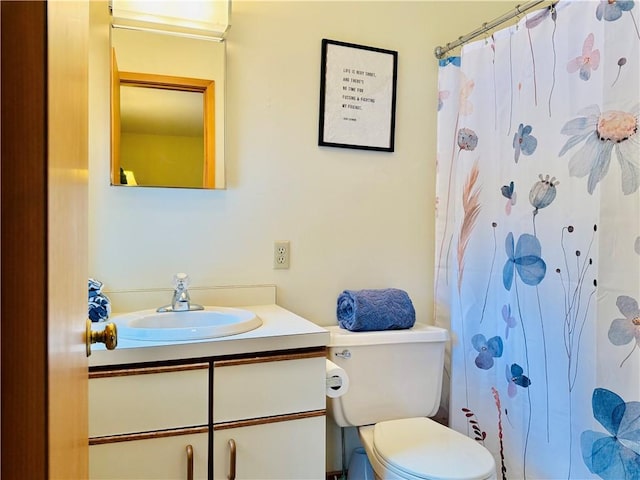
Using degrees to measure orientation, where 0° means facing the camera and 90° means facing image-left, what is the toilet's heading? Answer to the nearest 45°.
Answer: approximately 315°

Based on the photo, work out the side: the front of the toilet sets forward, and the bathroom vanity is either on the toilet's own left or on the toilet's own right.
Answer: on the toilet's own right

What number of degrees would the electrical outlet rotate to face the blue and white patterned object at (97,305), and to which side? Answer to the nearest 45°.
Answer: approximately 45° to its right

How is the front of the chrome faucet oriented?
toward the camera

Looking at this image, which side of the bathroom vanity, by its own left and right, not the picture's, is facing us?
front

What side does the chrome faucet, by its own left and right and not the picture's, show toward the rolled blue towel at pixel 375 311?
left
